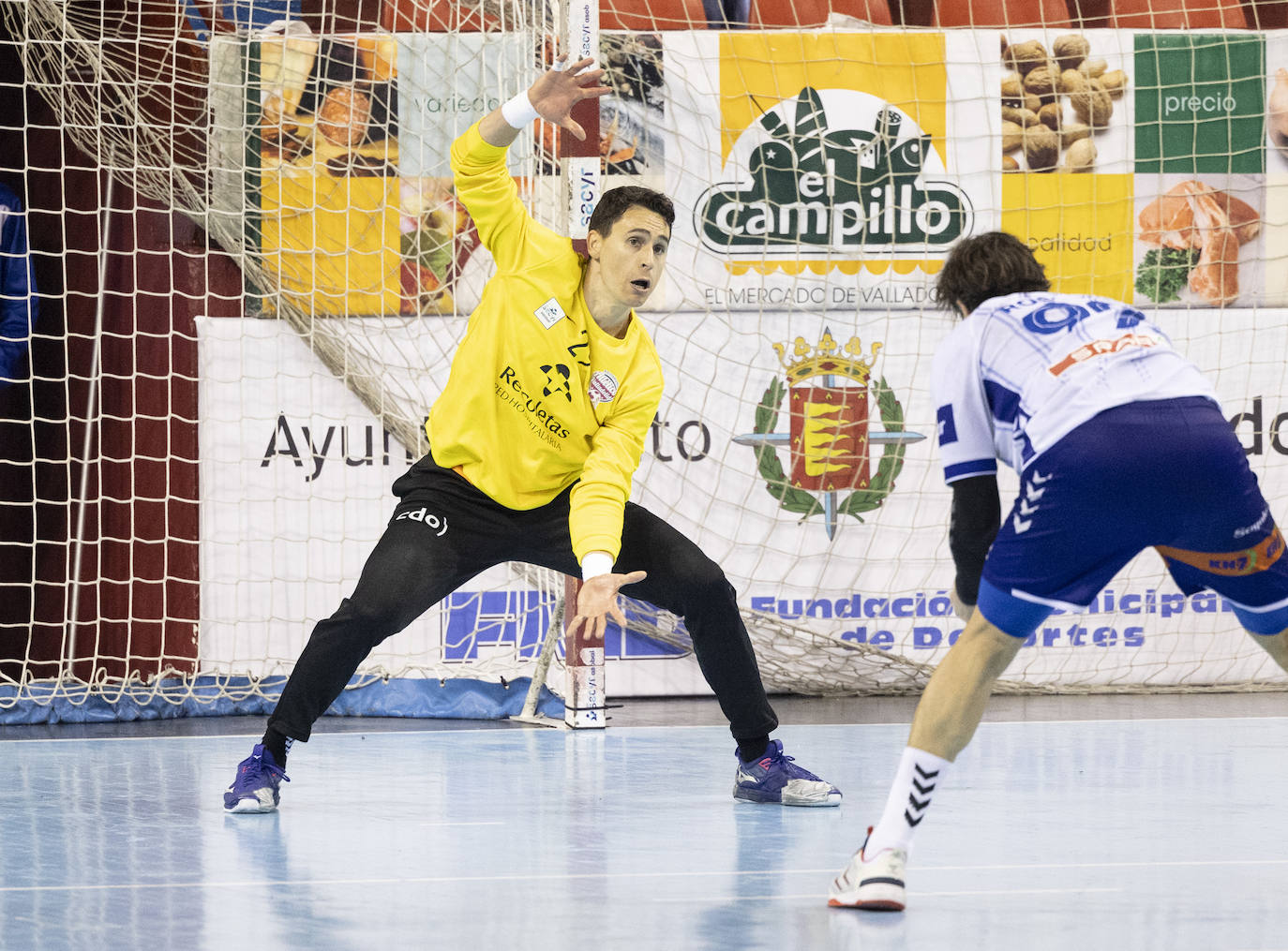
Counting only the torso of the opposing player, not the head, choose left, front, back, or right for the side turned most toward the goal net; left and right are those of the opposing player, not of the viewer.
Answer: front

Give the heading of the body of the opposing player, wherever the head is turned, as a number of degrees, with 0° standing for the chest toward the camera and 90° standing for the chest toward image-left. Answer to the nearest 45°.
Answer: approximately 135°

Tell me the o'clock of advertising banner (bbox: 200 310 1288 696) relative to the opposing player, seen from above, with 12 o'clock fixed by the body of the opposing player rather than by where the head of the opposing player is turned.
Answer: The advertising banner is roughly at 1 o'clock from the opposing player.

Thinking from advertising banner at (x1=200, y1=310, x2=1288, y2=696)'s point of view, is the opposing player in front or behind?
in front

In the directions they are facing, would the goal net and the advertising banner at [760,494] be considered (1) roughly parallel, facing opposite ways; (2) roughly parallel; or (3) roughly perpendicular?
roughly parallel

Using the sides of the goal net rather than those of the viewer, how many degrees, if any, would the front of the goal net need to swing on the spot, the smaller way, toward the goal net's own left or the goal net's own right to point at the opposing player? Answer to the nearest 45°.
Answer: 0° — it already faces them

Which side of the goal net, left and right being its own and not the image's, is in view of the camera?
front

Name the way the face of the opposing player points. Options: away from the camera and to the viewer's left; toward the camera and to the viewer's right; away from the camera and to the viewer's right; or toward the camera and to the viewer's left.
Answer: away from the camera and to the viewer's left

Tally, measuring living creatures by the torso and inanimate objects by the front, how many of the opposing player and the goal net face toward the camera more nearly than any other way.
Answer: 1
